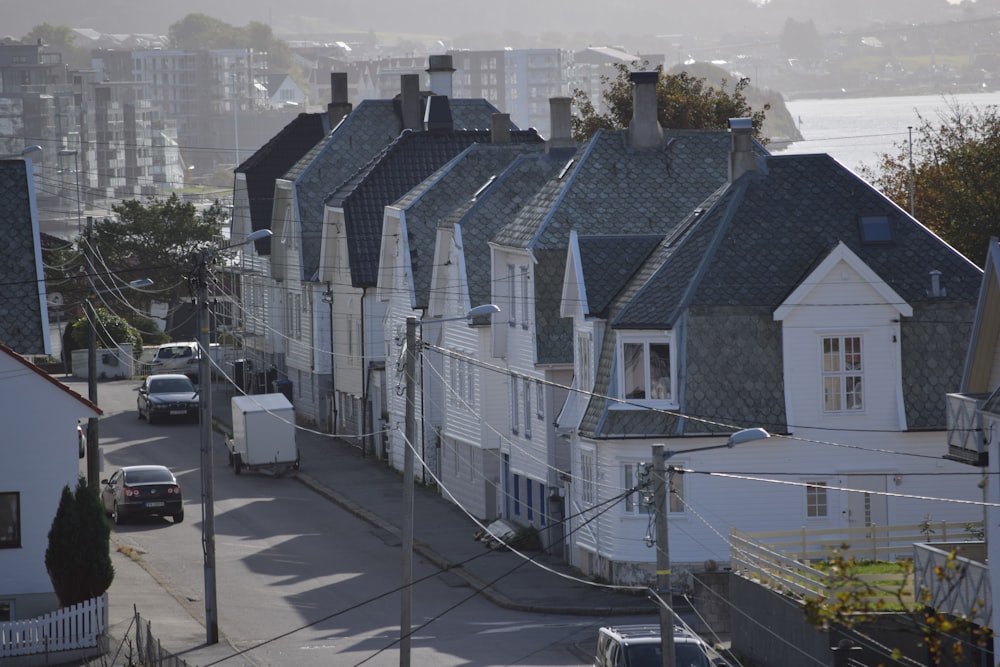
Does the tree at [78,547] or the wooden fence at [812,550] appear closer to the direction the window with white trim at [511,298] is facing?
the tree

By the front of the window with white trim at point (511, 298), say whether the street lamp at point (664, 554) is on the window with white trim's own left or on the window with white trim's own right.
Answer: on the window with white trim's own left

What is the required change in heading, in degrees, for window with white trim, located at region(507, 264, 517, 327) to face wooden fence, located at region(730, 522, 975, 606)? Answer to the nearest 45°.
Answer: approximately 90° to its left

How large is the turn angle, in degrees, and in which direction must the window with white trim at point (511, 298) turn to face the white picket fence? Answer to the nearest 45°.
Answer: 0° — it already faces it

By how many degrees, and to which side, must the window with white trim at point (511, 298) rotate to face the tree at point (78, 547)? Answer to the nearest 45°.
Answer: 0° — it already faces it

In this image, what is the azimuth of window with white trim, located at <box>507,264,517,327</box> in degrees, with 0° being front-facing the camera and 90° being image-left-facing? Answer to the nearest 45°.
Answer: approximately 45°
